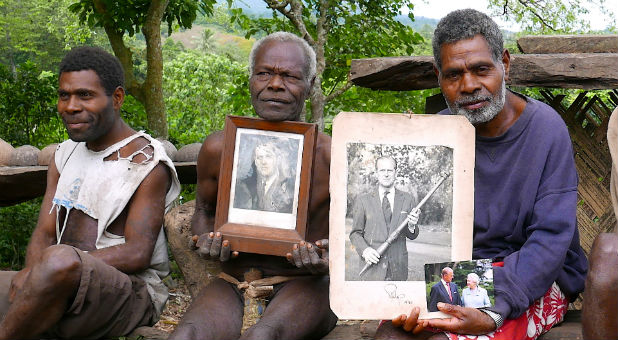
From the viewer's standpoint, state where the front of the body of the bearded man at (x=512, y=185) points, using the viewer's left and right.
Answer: facing the viewer and to the left of the viewer

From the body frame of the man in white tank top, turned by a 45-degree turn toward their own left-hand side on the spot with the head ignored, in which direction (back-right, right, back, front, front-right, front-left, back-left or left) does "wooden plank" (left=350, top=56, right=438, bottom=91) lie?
left

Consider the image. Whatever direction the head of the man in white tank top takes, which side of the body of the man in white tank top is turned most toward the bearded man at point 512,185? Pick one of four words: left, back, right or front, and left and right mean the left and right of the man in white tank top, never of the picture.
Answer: left

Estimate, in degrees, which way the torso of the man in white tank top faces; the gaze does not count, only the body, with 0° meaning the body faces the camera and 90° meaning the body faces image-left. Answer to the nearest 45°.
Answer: approximately 45°

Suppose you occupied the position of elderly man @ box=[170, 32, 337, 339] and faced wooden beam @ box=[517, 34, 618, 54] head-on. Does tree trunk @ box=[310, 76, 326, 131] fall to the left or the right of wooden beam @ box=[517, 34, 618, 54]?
left

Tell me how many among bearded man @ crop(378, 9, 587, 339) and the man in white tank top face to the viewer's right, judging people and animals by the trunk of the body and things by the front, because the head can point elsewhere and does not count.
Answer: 0

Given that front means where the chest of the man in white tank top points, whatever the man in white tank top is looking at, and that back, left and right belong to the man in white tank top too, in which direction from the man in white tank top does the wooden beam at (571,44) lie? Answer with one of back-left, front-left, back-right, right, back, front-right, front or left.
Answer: back-left

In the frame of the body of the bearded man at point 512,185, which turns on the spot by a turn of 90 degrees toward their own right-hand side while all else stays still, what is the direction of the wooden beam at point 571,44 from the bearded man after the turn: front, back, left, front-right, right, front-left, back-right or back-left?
front-right

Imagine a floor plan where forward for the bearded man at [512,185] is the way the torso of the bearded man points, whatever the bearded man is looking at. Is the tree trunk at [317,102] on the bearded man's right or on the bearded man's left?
on the bearded man's right

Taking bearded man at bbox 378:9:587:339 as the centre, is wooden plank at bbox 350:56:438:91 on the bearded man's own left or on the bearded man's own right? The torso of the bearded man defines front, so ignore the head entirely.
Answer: on the bearded man's own right

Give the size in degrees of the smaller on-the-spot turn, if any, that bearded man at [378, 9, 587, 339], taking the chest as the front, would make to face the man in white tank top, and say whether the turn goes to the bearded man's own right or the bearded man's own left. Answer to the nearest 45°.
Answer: approximately 45° to the bearded man's own right

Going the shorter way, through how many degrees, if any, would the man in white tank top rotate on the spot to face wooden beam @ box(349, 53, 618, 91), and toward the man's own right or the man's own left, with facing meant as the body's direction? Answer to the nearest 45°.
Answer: approximately 135° to the man's own left

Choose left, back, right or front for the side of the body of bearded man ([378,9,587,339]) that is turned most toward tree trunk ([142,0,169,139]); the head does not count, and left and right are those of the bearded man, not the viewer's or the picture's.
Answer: right

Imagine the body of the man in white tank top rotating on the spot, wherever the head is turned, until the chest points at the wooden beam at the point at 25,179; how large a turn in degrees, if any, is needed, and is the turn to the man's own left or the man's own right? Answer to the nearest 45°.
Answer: approximately 135° to the man's own right

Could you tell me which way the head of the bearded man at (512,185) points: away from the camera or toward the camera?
toward the camera
